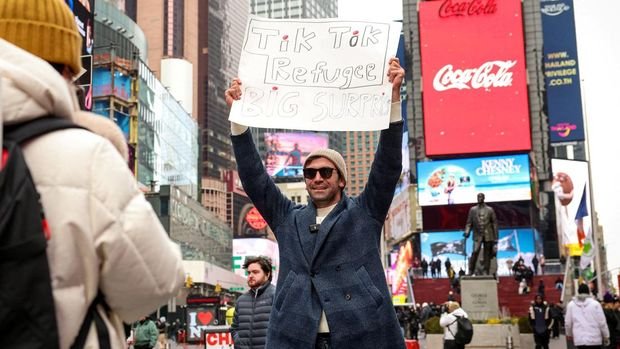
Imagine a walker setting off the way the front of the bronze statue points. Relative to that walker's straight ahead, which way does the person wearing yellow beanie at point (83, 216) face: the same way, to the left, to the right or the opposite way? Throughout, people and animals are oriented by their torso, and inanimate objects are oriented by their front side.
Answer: the opposite way

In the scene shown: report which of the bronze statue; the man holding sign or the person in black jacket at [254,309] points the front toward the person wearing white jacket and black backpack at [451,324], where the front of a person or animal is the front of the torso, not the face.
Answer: the bronze statue

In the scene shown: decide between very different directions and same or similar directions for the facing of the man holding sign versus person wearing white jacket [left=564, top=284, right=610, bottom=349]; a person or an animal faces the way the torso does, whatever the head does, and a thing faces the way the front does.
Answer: very different directions

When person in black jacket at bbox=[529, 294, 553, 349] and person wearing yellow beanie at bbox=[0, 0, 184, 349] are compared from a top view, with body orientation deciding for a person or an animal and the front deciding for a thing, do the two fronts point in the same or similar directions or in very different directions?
very different directions

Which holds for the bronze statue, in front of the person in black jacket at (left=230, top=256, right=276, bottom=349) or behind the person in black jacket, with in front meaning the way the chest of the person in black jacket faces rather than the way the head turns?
behind

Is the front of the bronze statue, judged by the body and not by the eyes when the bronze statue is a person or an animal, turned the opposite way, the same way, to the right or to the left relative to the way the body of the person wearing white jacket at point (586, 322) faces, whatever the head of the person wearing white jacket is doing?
the opposite way

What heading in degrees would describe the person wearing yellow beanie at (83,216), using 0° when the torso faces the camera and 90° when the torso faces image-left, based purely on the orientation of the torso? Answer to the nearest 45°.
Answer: approximately 225°

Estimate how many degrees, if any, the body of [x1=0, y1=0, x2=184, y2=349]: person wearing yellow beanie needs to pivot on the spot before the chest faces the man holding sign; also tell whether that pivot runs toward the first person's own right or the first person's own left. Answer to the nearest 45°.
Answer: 0° — they already face them

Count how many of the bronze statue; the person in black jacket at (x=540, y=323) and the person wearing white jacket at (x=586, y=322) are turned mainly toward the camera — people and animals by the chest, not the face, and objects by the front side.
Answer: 2

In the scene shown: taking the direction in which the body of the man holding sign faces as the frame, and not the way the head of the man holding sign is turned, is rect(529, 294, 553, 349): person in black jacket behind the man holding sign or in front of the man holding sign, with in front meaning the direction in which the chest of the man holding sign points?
behind

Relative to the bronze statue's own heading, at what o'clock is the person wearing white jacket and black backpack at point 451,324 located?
The person wearing white jacket and black backpack is roughly at 12 o'clock from the bronze statue.

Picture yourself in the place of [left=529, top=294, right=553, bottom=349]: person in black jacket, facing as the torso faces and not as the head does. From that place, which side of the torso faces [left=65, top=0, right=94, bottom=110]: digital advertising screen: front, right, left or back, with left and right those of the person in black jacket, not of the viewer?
right

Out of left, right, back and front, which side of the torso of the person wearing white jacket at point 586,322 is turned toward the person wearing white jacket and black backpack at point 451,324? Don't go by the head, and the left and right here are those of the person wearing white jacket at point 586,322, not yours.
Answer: left

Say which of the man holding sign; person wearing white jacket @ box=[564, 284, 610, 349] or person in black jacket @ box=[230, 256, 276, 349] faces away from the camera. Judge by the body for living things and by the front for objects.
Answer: the person wearing white jacket
